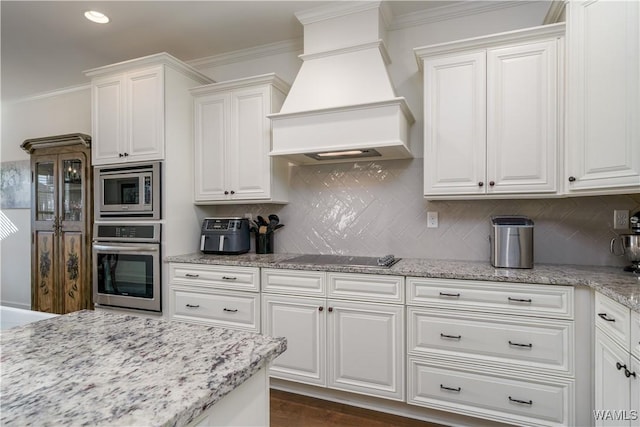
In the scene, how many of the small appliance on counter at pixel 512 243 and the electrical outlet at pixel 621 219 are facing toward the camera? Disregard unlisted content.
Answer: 2

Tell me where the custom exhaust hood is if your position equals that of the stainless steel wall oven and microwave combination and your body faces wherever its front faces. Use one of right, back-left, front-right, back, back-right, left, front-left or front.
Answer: left

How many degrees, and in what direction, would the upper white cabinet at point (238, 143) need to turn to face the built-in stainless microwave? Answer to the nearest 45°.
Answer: approximately 45° to its right

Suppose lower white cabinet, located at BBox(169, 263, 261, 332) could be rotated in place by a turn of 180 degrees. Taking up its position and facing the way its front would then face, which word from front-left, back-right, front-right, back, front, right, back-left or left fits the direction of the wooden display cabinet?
left

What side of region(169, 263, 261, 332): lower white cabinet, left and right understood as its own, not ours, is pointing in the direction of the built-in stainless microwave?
right

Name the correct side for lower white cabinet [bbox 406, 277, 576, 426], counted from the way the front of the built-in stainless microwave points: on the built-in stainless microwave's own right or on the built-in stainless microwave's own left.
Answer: on the built-in stainless microwave's own left

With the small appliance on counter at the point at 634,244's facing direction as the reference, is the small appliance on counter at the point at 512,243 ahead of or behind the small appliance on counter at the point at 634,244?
ahead

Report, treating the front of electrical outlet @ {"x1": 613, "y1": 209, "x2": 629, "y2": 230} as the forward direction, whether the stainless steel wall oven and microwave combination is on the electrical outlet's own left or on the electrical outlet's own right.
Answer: on the electrical outlet's own right

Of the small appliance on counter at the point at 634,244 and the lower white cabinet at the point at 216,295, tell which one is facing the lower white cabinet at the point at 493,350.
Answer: the small appliance on counter

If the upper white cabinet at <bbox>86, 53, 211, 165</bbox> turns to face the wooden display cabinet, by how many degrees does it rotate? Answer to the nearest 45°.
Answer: approximately 90° to its right

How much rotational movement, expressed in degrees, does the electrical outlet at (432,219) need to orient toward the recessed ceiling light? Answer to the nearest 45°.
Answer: approximately 90° to its right

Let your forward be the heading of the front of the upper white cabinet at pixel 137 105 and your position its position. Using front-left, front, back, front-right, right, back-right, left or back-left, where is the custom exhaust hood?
left

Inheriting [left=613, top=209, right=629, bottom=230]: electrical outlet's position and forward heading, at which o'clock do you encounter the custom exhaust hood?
The custom exhaust hood is roughly at 2 o'clock from the electrical outlet.
